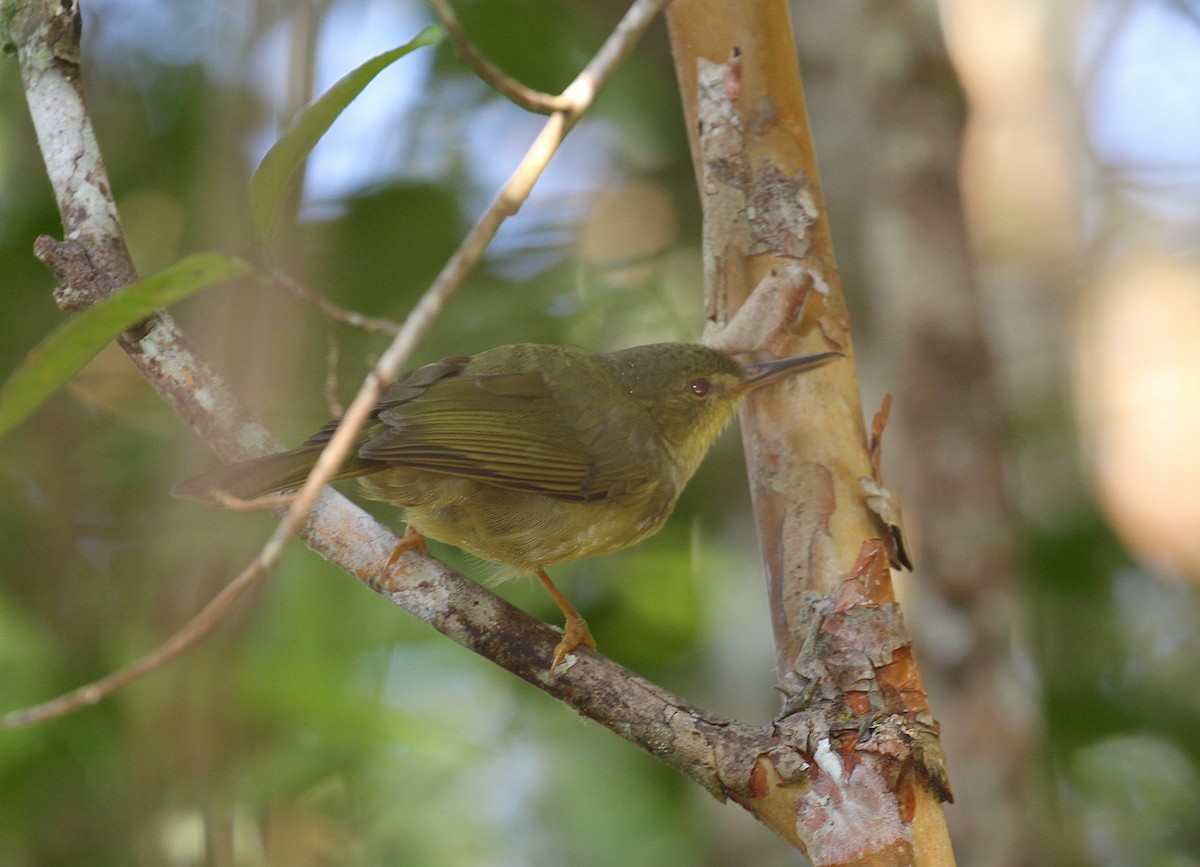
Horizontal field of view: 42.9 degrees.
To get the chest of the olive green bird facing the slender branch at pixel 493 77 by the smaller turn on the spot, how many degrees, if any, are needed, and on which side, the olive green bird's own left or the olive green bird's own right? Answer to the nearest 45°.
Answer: approximately 90° to the olive green bird's own right

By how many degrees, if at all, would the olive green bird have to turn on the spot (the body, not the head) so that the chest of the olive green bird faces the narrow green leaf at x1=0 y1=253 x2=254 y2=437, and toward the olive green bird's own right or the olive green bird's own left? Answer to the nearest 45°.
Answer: approximately 135° to the olive green bird's own right

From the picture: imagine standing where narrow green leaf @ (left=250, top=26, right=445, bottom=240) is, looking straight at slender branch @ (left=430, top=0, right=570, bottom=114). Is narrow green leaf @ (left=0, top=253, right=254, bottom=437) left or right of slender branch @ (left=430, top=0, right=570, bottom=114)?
right

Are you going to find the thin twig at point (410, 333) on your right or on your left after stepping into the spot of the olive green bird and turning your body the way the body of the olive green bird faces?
on your right

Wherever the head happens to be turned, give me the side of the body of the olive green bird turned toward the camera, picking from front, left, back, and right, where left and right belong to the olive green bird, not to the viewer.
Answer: right
